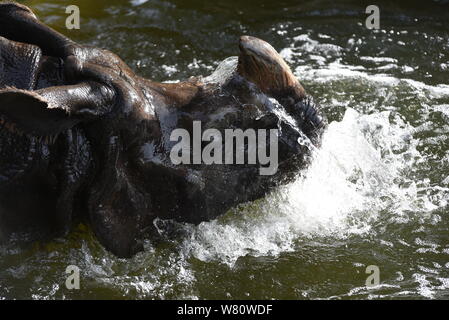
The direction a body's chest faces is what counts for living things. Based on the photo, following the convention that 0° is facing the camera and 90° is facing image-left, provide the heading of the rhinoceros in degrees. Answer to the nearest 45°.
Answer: approximately 270°
